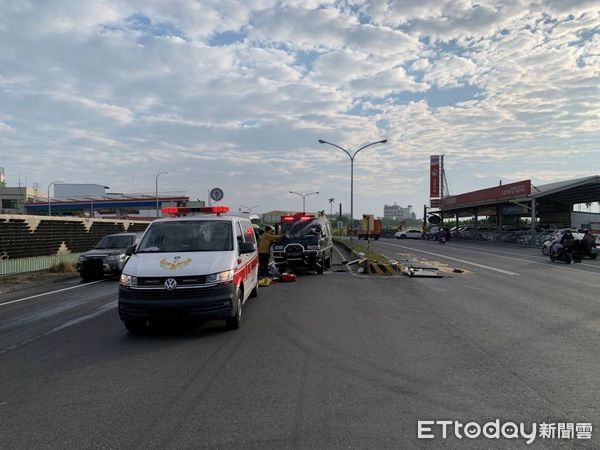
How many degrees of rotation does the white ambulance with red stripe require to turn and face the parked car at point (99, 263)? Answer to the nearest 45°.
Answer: approximately 180°

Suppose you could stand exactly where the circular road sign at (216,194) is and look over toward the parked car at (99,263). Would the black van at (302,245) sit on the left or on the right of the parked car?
left

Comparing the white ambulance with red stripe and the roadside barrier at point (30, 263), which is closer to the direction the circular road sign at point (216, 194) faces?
the white ambulance with red stripe

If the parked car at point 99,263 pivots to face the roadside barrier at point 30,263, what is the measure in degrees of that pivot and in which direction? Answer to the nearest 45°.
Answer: approximately 90° to its right

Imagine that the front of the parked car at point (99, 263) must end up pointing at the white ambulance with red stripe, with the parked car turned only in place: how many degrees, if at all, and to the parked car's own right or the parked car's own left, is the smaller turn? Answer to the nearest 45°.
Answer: approximately 45° to the parked car's own left

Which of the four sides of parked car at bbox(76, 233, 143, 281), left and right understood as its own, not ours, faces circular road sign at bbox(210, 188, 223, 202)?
back

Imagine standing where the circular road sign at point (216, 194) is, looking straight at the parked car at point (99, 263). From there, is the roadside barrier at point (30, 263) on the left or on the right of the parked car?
right

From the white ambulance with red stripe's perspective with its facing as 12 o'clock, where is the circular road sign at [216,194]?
The circular road sign is roughly at 6 o'clock from the white ambulance with red stripe.

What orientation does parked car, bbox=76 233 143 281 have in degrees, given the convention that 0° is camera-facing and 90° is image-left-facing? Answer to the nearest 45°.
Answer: approximately 45°

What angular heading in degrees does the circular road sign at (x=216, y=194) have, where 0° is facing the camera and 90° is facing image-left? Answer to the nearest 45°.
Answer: approximately 180°
